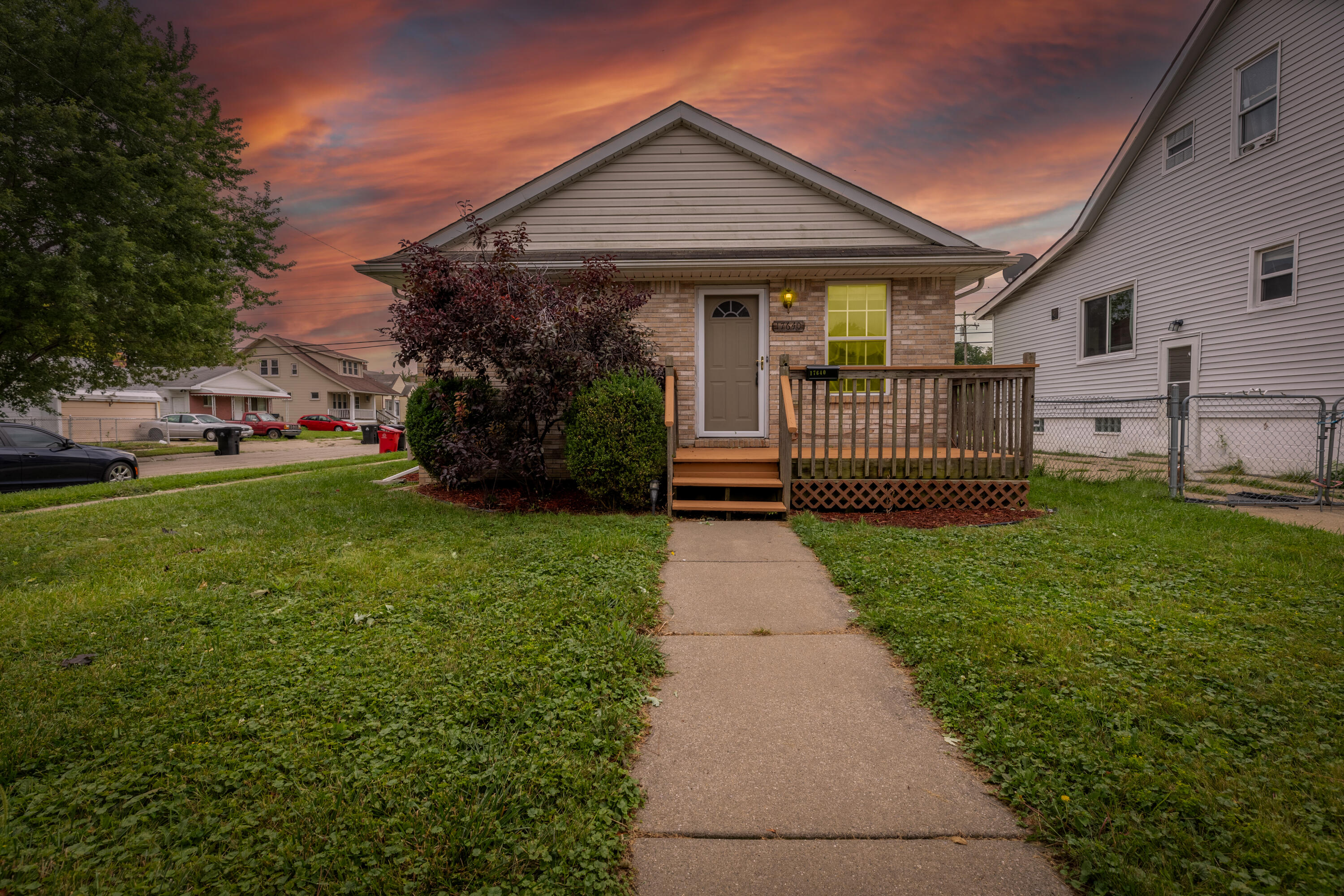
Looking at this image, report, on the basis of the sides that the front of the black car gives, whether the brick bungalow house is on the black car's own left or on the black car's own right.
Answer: on the black car's own right

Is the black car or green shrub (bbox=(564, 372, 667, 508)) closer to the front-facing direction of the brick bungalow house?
the green shrub

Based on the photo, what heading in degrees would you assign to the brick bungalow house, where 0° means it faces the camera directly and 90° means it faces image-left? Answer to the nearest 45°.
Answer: approximately 0°

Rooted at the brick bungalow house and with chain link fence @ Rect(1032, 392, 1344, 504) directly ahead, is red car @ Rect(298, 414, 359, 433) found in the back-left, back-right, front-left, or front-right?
back-left

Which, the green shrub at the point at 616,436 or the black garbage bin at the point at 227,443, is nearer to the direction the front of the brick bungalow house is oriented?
the green shrub

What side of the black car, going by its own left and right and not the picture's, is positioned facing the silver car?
left

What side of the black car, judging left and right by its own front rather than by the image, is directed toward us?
right

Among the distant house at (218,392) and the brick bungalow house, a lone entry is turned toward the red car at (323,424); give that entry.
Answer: the distant house

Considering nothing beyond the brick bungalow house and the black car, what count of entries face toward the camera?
1
